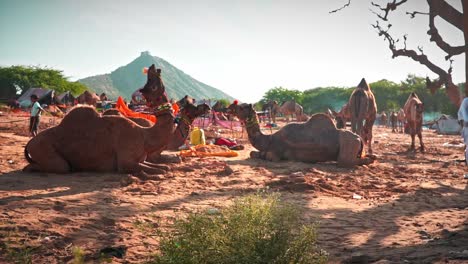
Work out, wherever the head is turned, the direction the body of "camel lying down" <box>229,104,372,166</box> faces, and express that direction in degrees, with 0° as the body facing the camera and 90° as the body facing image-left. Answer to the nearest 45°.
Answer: approximately 90°

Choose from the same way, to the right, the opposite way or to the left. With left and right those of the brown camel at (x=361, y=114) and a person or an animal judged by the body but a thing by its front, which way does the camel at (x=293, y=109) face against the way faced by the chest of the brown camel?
to the left

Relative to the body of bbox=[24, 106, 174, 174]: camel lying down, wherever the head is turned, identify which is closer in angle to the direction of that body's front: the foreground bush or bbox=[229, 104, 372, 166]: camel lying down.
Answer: the camel lying down

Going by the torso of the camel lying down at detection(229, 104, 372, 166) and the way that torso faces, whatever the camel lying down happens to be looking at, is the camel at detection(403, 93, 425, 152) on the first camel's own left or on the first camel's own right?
on the first camel's own right

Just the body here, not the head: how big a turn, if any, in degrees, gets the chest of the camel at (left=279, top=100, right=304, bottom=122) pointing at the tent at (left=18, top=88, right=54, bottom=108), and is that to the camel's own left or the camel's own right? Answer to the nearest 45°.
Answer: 0° — it already faces it

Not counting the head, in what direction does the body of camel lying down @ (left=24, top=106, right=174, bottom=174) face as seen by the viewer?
to the viewer's right

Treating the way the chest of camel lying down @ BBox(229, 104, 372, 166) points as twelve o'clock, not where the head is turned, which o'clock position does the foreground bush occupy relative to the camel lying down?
The foreground bush is roughly at 9 o'clock from the camel lying down.

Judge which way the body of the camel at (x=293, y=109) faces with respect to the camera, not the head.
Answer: to the viewer's left

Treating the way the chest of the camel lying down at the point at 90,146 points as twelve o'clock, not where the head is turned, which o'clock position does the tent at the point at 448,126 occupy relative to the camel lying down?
The tent is roughly at 11 o'clock from the camel lying down.
